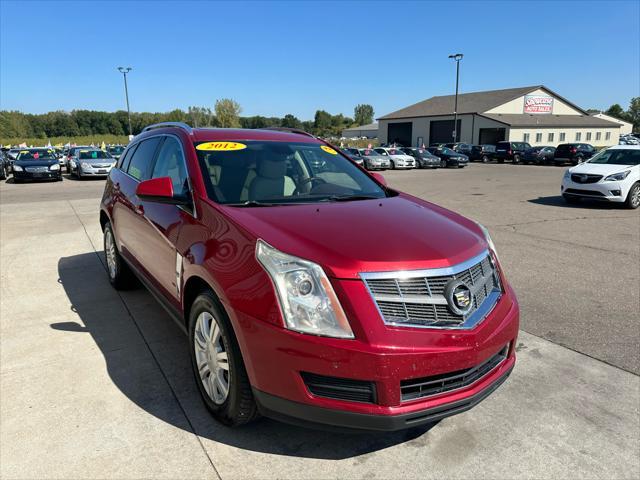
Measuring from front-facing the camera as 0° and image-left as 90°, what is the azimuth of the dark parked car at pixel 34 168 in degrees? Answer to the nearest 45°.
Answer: approximately 0°

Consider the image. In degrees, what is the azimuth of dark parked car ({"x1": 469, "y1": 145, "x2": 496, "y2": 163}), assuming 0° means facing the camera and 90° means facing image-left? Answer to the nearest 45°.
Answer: approximately 45°

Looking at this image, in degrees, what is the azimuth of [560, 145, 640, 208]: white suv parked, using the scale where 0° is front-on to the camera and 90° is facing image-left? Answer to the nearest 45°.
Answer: approximately 45°

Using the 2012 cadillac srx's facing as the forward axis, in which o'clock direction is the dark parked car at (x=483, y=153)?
The dark parked car is roughly at 8 o'clock from the 2012 cadillac srx.

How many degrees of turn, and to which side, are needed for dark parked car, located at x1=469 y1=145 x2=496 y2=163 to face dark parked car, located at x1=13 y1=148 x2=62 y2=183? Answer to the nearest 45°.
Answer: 0° — it already faces it

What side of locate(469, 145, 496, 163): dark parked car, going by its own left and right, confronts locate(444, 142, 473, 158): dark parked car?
right

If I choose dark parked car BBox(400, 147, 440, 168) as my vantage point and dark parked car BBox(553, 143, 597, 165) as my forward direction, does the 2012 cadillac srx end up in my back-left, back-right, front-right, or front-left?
back-right

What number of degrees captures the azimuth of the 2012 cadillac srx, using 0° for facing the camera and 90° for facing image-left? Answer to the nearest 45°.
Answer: approximately 315°

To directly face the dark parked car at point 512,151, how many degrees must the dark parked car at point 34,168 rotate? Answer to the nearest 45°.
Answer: approximately 90° to its left
